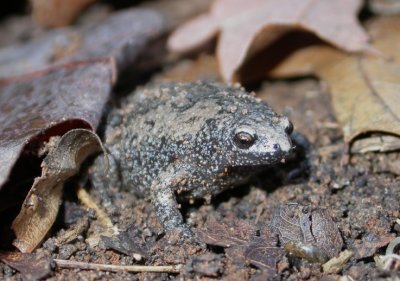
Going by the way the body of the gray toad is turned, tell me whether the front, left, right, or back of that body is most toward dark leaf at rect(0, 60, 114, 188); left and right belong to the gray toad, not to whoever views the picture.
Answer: back

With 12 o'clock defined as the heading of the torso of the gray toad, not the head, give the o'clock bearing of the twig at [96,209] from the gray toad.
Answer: The twig is roughly at 4 o'clock from the gray toad.

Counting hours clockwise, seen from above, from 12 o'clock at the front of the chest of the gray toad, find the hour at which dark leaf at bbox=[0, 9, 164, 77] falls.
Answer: The dark leaf is roughly at 7 o'clock from the gray toad.

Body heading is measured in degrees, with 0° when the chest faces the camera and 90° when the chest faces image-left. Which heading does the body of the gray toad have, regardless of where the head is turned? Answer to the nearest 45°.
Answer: approximately 315°

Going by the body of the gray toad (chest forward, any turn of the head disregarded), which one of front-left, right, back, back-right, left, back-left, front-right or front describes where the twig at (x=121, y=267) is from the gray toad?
right

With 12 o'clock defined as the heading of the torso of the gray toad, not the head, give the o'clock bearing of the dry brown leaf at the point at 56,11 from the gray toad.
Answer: The dry brown leaf is roughly at 7 o'clock from the gray toad.

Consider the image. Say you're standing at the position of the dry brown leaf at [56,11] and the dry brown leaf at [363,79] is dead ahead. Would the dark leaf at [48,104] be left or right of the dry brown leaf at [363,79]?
right

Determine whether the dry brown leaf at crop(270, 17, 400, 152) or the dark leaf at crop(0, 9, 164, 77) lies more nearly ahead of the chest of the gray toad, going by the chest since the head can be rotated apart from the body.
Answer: the dry brown leaf

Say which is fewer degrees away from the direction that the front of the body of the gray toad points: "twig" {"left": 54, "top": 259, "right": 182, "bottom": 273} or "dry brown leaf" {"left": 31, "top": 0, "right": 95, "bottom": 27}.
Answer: the twig

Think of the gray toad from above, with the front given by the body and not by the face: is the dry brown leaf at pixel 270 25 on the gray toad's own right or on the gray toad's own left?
on the gray toad's own left
